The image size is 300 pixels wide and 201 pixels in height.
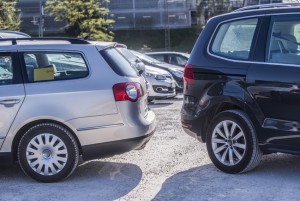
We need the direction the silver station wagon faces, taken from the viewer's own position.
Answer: facing to the left of the viewer

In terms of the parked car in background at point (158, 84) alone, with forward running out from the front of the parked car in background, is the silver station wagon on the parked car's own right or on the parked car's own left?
on the parked car's own right

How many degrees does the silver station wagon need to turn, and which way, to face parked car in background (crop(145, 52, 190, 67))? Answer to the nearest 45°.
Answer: approximately 90° to its right

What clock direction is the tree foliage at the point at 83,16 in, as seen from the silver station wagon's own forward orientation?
The tree foliage is roughly at 3 o'clock from the silver station wagon.

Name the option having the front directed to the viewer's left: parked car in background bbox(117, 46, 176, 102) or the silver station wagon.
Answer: the silver station wagon

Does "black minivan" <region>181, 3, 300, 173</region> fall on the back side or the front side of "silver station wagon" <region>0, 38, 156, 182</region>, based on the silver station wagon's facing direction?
on the back side

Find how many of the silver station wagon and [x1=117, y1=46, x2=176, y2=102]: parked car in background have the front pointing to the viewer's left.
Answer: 1

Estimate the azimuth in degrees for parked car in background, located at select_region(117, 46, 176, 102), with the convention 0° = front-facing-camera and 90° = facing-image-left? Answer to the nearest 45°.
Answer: approximately 315°

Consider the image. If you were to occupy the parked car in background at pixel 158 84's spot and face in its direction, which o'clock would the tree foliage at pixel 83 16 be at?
The tree foliage is roughly at 7 o'clock from the parked car in background.

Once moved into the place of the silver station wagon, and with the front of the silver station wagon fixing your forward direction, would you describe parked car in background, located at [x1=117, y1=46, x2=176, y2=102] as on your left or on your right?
on your right
